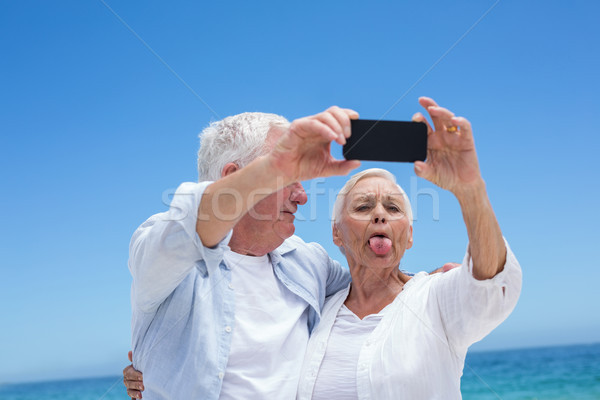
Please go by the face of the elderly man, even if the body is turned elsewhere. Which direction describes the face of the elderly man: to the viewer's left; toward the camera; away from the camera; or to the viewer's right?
to the viewer's right

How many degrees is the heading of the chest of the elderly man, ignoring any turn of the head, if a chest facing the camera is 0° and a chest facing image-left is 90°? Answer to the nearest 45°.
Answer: approximately 315°
